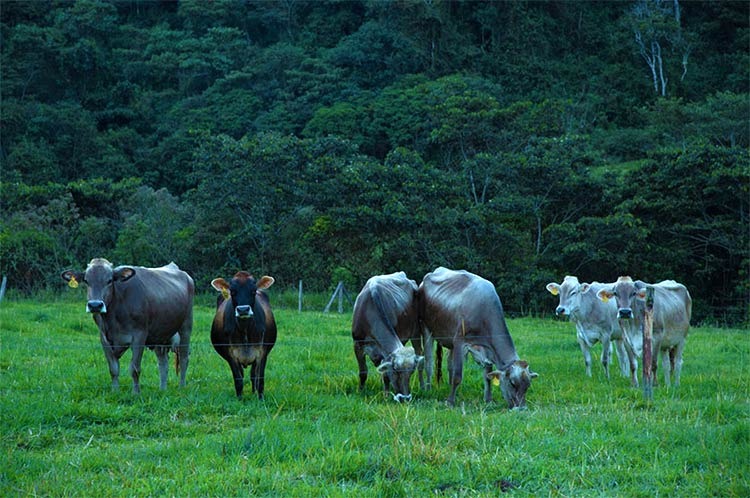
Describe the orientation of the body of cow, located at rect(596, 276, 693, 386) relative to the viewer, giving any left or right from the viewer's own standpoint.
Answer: facing the viewer and to the left of the viewer

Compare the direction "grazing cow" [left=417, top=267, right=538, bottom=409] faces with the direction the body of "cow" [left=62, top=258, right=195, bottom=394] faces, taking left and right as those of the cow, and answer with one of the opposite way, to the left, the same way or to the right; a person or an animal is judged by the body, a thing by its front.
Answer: to the left

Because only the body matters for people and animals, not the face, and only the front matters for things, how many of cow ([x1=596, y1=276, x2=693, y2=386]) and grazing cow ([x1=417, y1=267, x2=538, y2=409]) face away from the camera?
0

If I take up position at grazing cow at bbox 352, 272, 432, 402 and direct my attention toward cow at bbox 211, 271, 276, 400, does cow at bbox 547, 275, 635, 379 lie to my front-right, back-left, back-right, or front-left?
back-right

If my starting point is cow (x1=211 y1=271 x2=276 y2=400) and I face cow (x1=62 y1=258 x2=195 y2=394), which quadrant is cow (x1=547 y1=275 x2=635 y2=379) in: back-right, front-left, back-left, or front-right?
back-right

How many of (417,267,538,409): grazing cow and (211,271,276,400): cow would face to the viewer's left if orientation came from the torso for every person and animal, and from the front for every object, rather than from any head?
0

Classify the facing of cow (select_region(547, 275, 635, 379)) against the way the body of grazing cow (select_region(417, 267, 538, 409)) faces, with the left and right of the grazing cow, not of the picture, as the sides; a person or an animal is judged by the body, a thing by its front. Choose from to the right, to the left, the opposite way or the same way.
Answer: to the right

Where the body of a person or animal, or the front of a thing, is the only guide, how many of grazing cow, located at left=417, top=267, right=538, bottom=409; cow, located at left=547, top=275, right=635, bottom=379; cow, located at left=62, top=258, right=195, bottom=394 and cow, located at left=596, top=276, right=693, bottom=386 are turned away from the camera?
0

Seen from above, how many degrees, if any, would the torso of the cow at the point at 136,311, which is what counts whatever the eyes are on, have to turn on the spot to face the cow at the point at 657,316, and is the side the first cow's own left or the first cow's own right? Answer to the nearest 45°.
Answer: approximately 135° to the first cow's own left

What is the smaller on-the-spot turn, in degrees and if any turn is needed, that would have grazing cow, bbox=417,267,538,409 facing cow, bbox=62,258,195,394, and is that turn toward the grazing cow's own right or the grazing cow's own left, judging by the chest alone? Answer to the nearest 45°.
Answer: approximately 135° to the grazing cow's own right

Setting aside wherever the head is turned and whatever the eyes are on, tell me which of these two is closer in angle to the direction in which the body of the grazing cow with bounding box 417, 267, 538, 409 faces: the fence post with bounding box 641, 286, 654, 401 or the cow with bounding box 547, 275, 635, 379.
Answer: the fence post

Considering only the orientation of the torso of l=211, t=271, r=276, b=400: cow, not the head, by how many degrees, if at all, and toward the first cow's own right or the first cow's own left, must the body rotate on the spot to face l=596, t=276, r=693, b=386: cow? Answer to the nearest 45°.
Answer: approximately 90° to the first cow's own left

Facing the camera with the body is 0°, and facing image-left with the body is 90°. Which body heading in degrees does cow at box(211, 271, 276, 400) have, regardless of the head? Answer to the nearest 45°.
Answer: approximately 0°

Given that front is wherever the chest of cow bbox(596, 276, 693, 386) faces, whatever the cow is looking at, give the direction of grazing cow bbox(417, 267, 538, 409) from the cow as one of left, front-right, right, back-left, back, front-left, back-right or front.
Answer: front
